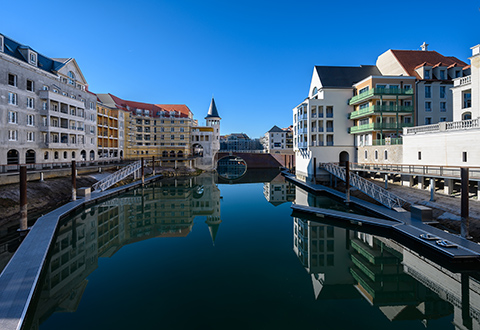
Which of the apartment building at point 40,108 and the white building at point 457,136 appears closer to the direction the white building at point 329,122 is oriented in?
the apartment building

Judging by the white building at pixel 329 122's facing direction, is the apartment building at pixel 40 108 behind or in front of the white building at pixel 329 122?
in front

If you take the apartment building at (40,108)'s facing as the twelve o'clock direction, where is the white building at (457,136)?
The white building is roughly at 12 o'clock from the apartment building.

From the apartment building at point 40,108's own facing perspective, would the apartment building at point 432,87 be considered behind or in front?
in front

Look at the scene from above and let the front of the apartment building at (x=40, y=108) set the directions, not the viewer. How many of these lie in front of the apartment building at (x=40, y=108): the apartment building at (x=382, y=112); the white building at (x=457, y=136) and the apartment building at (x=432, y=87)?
3

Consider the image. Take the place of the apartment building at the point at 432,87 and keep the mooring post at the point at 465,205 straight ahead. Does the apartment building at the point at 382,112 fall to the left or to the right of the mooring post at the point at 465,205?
right

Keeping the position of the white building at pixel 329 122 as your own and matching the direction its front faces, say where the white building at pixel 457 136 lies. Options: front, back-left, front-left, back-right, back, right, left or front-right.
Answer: left

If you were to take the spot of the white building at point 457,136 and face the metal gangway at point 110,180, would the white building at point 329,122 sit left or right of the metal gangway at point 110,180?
right

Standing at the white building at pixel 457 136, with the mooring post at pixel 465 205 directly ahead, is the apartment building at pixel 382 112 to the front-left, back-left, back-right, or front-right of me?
back-right

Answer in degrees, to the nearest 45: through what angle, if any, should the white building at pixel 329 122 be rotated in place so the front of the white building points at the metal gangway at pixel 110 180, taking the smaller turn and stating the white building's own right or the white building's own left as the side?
0° — it already faces it

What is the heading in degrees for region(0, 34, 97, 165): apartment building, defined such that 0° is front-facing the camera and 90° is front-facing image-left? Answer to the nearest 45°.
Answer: approximately 315°

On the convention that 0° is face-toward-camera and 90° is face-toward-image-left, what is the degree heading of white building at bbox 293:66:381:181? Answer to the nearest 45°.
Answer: approximately 45°
